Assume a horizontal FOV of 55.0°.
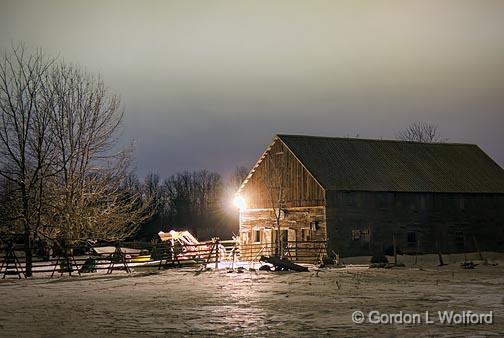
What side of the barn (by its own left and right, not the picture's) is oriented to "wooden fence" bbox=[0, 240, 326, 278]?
front

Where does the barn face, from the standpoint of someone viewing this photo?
facing the viewer and to the left of the viewer

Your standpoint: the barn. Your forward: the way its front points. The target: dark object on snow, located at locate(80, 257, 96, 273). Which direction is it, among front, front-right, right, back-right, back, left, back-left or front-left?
front

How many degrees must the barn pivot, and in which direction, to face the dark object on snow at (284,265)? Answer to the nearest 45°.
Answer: approximately 45° to its left
